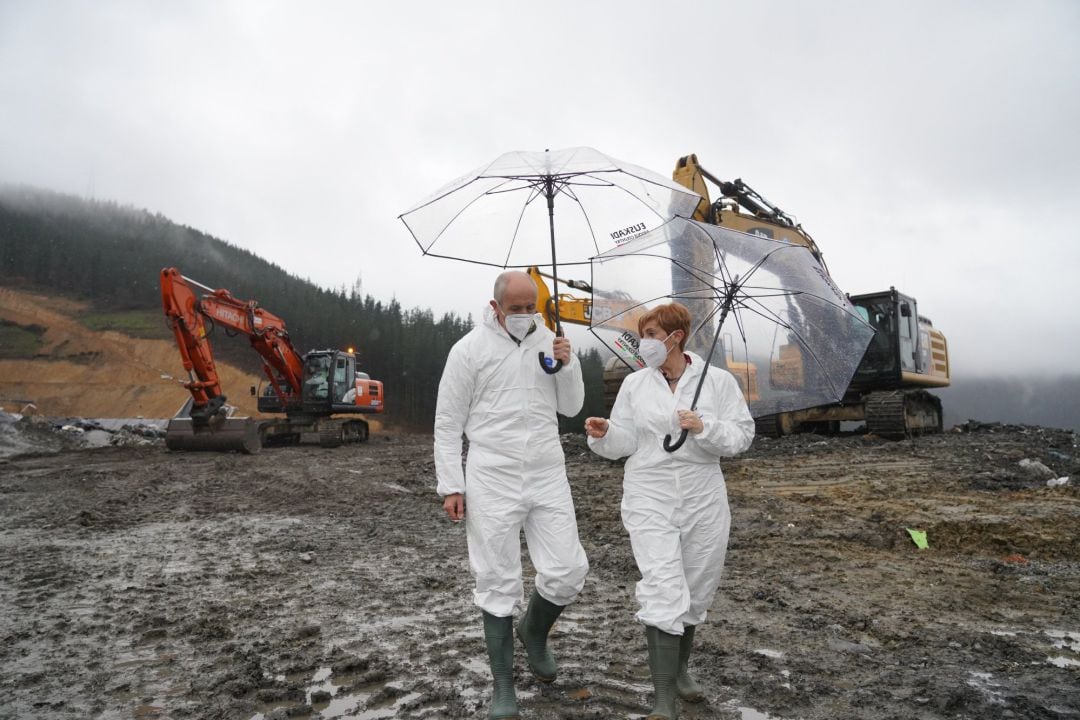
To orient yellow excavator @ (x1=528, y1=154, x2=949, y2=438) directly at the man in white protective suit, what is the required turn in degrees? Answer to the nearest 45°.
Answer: approximately 45° to its left

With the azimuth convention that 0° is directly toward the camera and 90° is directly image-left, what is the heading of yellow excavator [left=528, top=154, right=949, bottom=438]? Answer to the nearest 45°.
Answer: approximately 45°

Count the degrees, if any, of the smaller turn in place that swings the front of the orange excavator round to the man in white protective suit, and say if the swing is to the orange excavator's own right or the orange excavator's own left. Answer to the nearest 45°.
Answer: approximately 45° to the orange excavator's own left

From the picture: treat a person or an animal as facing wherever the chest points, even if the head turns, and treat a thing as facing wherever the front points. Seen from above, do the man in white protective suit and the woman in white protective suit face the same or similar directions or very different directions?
same or similar directions

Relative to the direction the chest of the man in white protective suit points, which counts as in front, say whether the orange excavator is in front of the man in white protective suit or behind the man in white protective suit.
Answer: behind

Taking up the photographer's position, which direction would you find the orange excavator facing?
facing the viewer and to the left of the viewer

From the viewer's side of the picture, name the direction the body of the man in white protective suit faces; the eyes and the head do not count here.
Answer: toward the camera

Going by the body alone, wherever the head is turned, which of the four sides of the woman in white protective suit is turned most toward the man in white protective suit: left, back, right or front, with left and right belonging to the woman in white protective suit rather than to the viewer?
right

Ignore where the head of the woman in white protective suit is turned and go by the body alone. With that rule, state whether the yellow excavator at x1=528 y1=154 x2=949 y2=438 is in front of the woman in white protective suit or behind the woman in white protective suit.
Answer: behind

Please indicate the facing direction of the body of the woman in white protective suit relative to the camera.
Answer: toward the camera

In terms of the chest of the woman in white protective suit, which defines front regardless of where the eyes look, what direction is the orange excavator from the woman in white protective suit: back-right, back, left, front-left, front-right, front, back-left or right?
back-right

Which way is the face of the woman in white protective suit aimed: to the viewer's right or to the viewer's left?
to the viewer's left

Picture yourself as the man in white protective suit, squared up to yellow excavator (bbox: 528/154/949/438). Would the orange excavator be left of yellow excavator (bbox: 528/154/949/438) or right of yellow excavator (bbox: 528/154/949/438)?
left

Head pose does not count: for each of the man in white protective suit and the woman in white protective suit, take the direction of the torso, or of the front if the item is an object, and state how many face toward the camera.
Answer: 2
